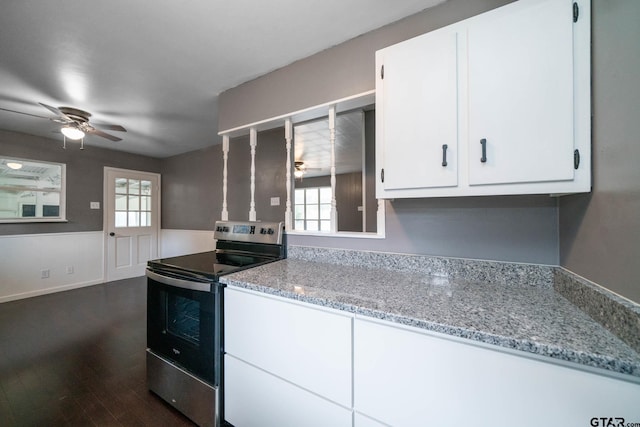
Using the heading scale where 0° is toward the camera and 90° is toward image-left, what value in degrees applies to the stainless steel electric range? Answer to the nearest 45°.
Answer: approximately 45°

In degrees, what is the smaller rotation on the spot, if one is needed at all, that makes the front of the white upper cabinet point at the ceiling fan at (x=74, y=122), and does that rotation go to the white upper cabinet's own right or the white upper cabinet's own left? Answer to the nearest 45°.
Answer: approximately 45° to the white upper cabinet's own right

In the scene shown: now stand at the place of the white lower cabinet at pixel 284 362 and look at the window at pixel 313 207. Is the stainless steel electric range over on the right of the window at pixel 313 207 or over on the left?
left

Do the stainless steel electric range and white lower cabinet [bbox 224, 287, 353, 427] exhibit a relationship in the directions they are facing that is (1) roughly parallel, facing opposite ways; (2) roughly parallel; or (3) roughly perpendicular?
roughly parallel

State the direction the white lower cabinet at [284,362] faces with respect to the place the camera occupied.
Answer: facing the viewer and to the left of the viewer

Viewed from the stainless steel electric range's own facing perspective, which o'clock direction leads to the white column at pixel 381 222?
The white column is roughly at 8 o'clock from the stainless steel electric range.

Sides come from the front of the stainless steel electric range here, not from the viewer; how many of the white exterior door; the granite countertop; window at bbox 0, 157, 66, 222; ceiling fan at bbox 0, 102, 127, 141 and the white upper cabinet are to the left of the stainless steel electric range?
2

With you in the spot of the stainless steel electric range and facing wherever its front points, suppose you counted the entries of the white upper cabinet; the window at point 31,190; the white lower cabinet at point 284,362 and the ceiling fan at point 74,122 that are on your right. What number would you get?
2

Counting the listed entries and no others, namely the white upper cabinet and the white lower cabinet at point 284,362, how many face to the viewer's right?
0

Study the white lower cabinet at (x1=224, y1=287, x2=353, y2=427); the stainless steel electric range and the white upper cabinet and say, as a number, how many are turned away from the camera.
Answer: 0
